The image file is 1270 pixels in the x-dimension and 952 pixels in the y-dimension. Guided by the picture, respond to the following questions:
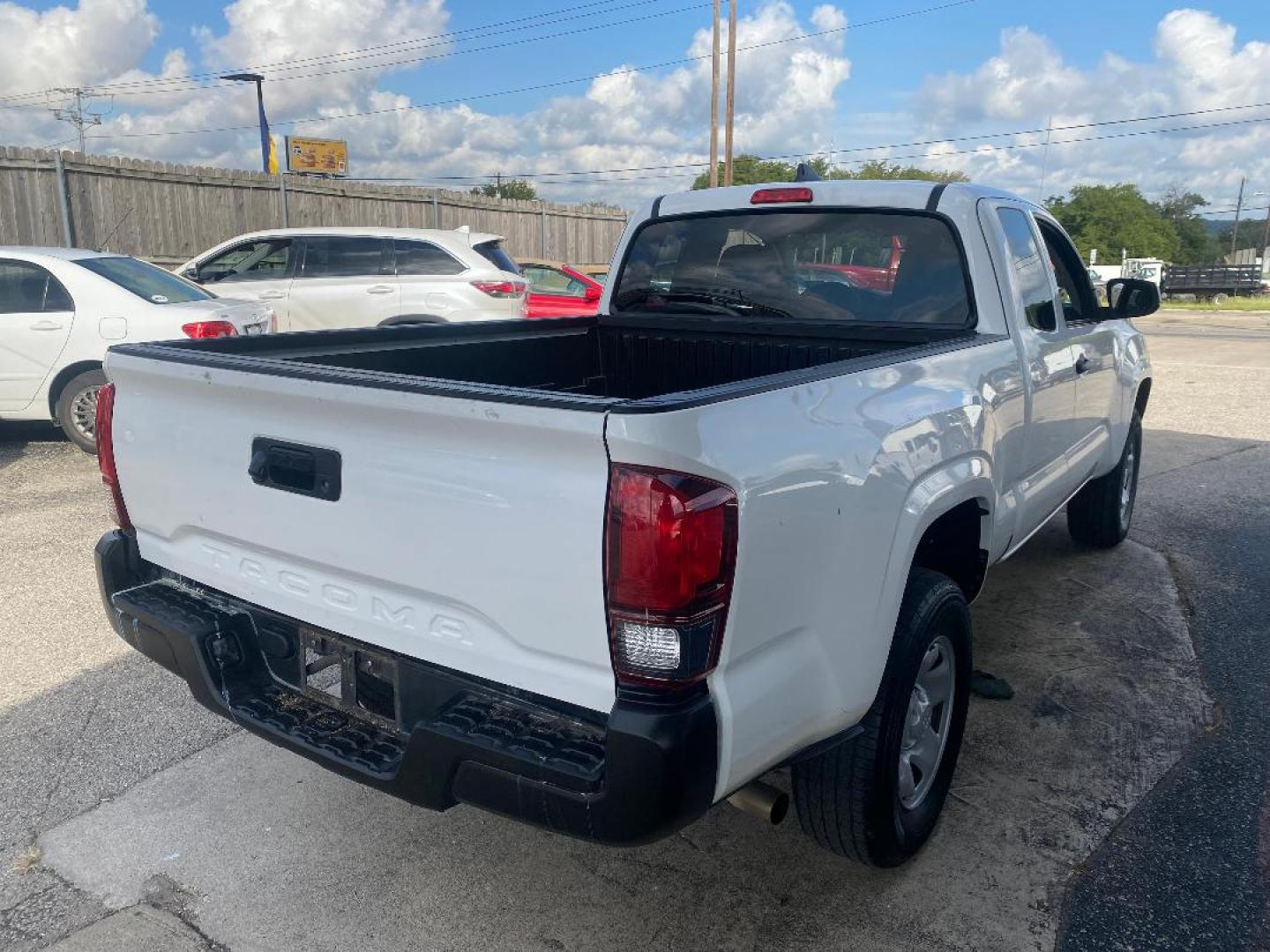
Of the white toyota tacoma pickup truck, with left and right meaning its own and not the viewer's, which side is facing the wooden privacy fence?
left

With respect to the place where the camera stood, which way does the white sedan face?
facing away from the viewer and to the left of the viewer

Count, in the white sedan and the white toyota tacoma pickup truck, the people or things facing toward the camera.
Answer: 0

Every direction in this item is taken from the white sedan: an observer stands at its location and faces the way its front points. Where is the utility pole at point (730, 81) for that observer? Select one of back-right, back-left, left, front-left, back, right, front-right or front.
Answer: right

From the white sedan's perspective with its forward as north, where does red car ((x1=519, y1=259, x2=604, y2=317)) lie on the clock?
The red car is roughly at 3 o'clock from the white sedan.

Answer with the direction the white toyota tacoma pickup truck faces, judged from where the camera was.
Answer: facing away from the viewer and to the right of the viewer

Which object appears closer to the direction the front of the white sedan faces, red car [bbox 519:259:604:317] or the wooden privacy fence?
the wooden privacy fence

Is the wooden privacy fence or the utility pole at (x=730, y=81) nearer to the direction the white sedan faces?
the wooden privacy fence

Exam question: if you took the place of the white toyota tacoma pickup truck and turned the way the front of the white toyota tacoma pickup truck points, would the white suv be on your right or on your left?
on your left

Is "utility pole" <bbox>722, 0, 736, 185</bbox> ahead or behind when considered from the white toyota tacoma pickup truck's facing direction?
ahead

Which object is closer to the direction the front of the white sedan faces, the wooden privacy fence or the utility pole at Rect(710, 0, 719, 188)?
the wooden privacy fence

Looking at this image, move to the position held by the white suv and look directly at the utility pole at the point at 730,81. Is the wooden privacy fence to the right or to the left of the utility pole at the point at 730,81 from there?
left

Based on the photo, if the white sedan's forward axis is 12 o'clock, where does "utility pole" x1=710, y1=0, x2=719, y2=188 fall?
The utility pole is roughly at 3 o'clock from the white sedan.
